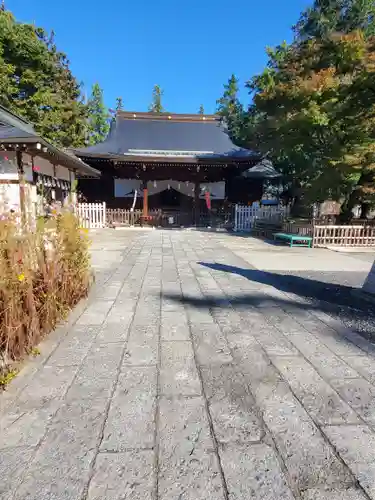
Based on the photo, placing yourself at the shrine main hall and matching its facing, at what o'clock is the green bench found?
The green bench is roughly at 11 o'clock from the shrine main hall.

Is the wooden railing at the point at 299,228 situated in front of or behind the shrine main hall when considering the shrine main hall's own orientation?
in front

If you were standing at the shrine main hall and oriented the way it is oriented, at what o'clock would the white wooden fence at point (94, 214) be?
The white wooden fence is roughly at 2 o'clock from the shrine main hall.

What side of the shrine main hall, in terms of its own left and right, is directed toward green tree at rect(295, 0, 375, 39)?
left

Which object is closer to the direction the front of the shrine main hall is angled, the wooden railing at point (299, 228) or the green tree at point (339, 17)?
the wooden railing

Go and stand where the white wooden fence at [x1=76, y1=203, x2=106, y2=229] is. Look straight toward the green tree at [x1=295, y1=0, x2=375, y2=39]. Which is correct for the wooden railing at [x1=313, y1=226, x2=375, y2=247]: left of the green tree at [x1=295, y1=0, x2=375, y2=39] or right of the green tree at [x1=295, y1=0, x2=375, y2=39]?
right

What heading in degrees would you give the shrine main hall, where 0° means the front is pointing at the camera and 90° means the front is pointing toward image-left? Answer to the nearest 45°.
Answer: approximately 0°
